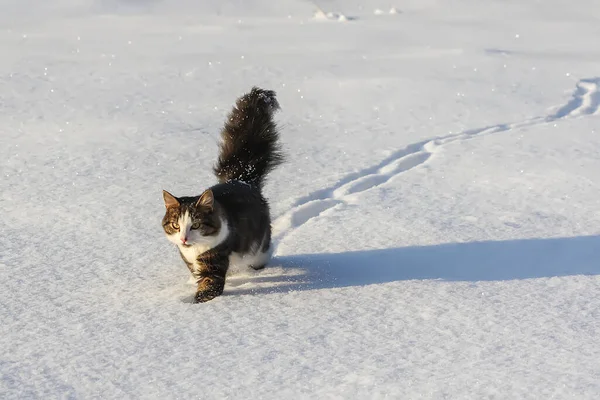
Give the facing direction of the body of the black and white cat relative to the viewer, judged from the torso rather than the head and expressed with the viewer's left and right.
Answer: facing the viewer and to the left of the viewer
